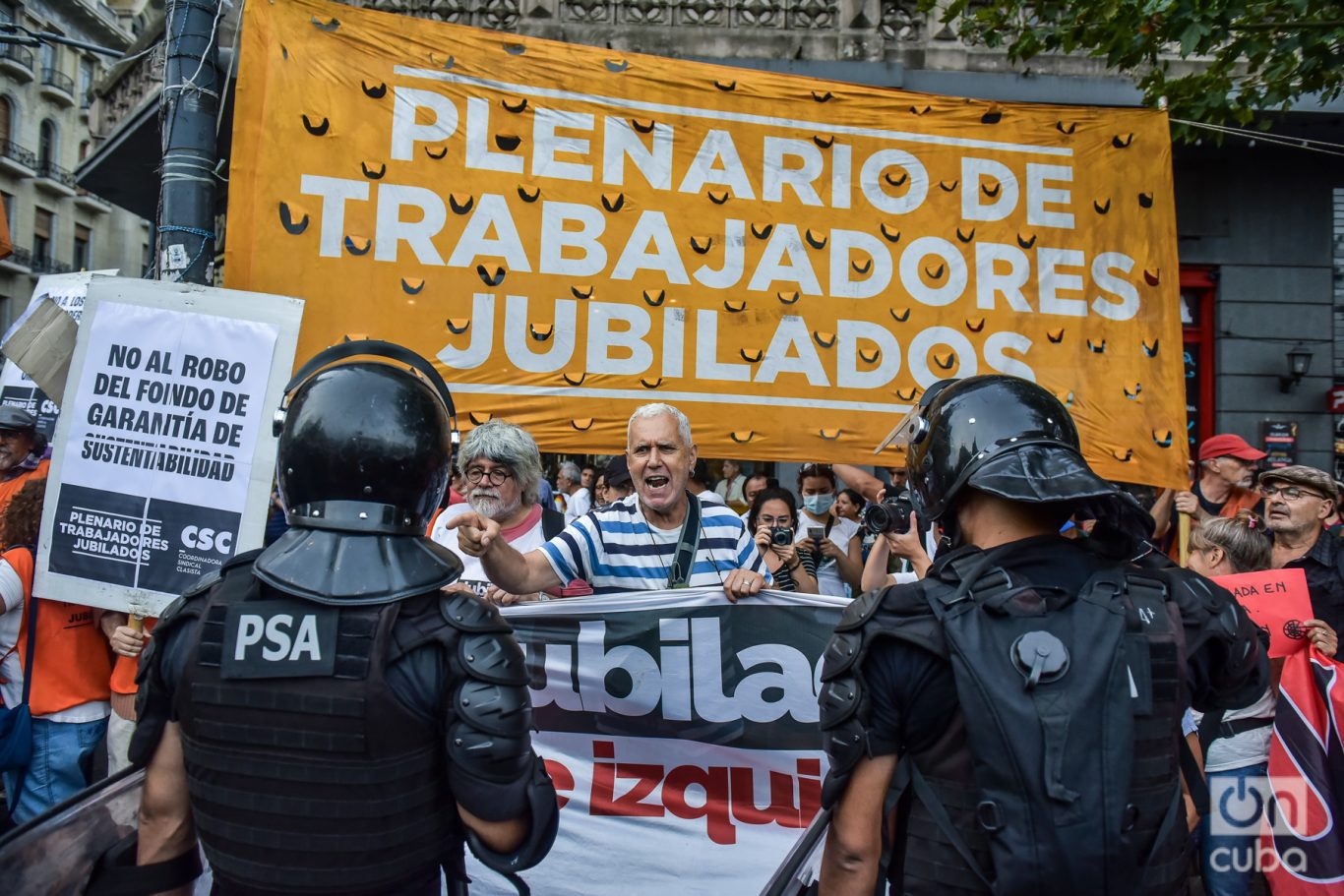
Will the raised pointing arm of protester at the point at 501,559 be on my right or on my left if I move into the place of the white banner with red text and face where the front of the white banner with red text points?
on my right

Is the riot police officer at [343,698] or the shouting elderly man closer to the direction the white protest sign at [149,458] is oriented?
the riot police officer

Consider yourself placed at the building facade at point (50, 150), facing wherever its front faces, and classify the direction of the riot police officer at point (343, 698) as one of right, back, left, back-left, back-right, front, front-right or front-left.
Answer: front-right

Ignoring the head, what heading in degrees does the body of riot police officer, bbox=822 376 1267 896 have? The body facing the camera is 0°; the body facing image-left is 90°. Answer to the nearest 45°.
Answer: approximately 180°

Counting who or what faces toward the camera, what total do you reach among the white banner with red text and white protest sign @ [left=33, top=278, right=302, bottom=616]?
2

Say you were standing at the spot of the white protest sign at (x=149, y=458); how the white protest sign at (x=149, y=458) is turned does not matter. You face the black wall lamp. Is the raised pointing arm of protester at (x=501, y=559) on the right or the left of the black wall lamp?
right

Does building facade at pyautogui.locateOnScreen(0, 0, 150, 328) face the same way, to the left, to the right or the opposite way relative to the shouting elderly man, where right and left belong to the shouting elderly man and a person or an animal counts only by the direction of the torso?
to the left

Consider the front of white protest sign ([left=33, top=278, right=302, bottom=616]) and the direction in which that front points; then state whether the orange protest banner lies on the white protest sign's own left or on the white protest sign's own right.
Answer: on the white protest sign's own left

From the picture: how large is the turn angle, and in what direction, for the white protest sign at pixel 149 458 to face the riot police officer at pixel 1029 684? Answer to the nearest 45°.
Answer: approximately 45° to its left

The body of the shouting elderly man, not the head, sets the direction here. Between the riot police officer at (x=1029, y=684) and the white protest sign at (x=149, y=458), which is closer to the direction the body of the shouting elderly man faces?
the riot police officer
